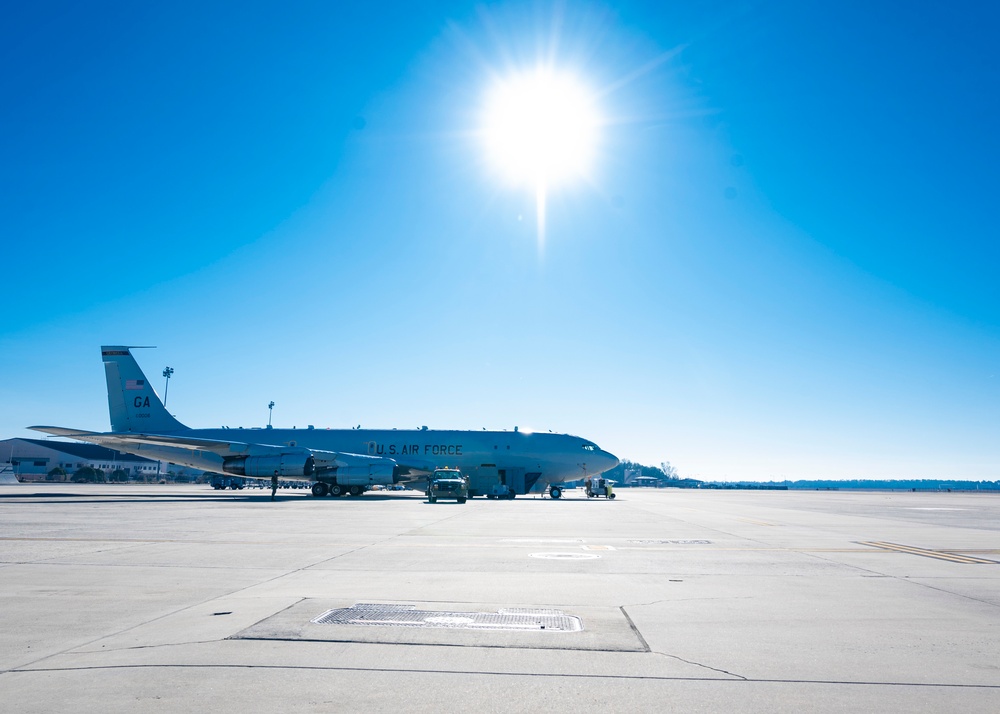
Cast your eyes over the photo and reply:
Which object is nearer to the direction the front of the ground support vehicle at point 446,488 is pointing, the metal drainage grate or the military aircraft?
the metal drainage grate

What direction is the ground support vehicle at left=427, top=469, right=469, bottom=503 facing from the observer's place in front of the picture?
facing the viewer

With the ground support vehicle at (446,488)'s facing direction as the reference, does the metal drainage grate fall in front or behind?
in front
